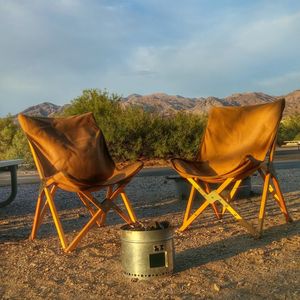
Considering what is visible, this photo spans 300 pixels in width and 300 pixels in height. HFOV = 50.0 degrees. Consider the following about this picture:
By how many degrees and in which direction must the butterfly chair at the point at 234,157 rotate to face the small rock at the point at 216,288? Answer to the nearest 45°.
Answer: approximately 45° to its left

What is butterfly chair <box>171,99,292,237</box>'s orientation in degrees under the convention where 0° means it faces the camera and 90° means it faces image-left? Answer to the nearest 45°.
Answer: approximately 45°

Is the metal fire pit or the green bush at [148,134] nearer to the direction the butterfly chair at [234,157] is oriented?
the metal fire pit

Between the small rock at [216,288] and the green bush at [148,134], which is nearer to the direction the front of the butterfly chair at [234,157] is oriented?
the small rock

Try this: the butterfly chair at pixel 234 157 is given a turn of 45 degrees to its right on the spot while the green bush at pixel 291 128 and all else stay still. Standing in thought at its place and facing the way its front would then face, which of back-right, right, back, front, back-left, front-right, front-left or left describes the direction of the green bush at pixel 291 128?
right

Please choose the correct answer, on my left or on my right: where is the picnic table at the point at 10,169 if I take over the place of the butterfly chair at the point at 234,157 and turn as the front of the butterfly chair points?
on my right

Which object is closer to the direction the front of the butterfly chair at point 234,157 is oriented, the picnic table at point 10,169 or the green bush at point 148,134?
the picnic table

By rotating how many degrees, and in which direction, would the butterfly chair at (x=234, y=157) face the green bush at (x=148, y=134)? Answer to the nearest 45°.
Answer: approximately 135° to its right
